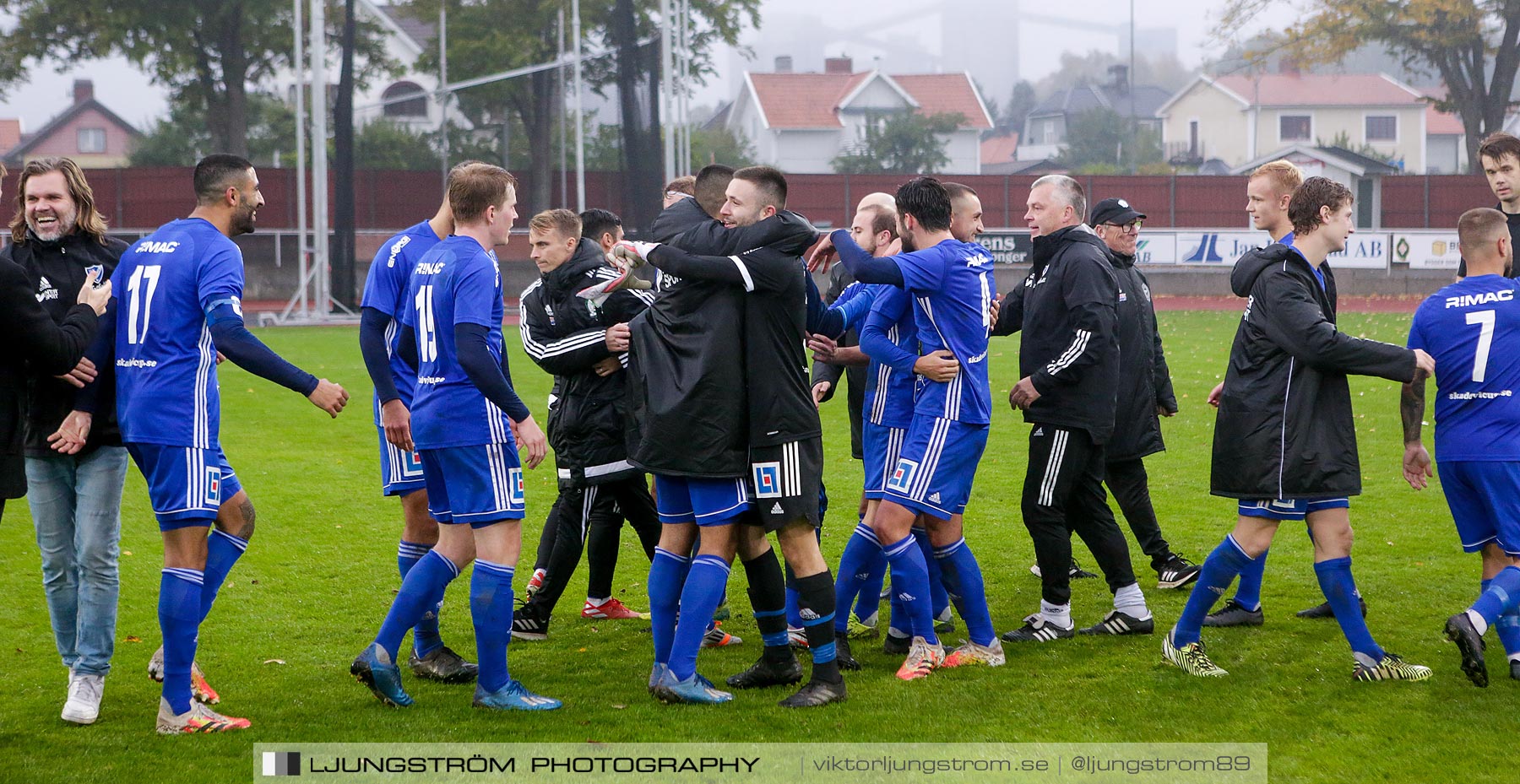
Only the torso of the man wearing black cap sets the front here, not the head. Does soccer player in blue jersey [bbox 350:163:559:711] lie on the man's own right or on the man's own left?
on the man's own right

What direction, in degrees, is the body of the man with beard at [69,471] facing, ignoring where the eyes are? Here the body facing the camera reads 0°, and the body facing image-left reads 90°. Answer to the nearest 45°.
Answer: approximately 0°

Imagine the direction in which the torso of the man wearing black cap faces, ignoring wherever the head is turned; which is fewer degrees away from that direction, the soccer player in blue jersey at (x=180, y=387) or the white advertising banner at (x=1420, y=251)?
the soccer player in blue jersey

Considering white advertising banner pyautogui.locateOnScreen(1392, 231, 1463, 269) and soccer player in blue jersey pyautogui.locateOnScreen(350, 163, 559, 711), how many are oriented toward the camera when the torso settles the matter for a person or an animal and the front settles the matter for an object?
1

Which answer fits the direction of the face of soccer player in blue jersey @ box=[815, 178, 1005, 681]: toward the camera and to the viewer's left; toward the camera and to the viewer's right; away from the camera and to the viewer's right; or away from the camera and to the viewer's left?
away from the camera and to the viewer's left

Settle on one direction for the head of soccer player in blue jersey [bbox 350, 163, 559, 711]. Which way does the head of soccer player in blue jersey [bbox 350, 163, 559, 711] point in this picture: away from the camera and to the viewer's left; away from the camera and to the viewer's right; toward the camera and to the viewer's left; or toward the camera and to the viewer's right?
away from the camera and to the viewer's right

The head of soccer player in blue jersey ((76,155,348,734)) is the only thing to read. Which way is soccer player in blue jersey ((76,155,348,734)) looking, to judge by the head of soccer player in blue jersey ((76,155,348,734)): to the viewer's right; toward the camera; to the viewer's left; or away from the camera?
to the viewer's right

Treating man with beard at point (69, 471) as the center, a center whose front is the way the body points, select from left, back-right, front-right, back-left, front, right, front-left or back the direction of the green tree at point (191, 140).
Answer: back

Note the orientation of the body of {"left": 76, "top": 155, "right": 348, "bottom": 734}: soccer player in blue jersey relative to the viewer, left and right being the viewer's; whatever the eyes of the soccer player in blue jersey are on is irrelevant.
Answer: facing away from the viewer and to the right of the viewer

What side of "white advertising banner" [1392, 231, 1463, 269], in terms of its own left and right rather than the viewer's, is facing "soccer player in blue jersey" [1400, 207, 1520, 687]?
front

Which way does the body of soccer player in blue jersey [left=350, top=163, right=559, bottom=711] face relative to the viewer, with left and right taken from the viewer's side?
facing away from the viewer and to the right of the viewer

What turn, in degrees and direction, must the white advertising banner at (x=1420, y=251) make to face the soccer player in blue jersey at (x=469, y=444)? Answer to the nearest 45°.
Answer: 0° — it already faces them
